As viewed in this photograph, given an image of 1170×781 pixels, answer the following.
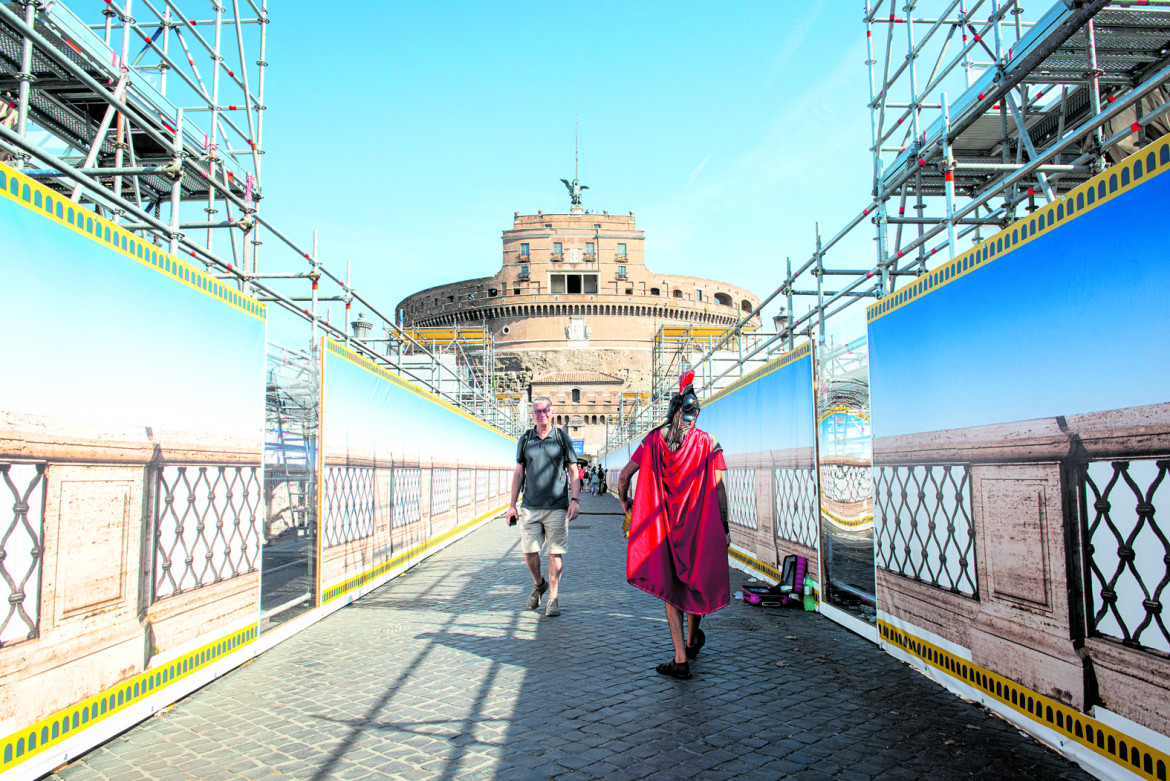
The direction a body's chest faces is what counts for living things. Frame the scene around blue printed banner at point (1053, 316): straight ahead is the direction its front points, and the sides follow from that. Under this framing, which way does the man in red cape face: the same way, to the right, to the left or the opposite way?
to the right

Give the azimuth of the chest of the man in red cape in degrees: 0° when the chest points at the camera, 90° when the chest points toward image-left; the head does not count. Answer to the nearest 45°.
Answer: approximately 180°

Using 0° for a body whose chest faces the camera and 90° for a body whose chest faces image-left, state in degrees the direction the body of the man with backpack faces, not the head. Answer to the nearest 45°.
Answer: approximately 0°

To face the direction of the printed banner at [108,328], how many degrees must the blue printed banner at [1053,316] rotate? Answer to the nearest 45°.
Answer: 0° — it already faces it

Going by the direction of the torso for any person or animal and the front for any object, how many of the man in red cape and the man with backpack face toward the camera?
1

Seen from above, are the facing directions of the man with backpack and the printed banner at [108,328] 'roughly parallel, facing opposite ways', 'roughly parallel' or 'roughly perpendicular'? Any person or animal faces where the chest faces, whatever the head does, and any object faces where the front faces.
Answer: roughly perpendicular

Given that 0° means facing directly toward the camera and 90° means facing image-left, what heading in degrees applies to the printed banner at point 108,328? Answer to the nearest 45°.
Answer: approximately 315°

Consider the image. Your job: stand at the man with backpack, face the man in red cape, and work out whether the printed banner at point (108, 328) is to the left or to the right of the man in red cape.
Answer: right

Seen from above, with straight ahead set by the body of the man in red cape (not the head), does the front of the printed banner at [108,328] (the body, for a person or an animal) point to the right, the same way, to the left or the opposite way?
to the right

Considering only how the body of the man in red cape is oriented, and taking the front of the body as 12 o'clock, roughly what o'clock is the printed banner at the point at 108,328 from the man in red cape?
The printed banner is roughly at 8 o'clock from the man in red cape.
